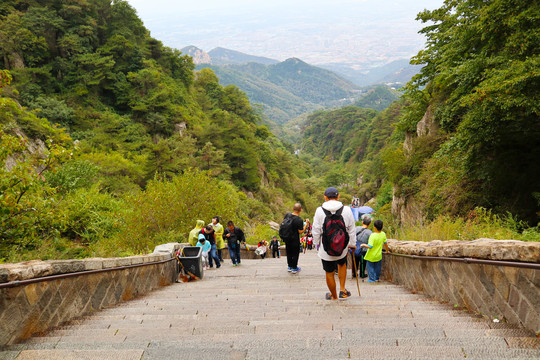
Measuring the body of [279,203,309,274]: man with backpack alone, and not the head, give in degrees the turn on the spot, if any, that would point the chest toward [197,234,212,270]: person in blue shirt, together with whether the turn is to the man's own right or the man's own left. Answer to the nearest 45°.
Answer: approximately 90° to the man's own left

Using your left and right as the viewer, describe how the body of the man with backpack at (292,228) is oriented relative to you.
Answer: facing away from the viewer and to the right of the viewer

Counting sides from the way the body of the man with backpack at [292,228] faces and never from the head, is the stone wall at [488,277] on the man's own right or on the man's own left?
on the man's own right

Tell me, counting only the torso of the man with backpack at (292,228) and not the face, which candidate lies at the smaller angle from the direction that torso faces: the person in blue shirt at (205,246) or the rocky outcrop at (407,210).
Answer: the rocky outcrop

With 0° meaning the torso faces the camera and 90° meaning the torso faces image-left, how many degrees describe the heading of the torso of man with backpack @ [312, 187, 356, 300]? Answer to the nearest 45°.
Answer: approximately 180°

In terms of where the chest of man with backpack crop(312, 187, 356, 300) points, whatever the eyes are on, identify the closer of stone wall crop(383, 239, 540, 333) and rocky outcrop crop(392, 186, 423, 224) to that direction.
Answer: the rocky outcrop

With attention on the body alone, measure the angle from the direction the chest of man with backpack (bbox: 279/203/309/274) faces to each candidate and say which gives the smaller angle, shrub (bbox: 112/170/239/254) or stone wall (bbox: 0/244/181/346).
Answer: the shrub

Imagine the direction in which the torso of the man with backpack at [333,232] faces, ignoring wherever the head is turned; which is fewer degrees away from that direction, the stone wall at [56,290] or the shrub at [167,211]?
the shrub

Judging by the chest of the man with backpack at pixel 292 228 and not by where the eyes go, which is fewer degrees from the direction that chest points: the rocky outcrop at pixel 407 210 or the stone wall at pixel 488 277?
the rocky outcrop
